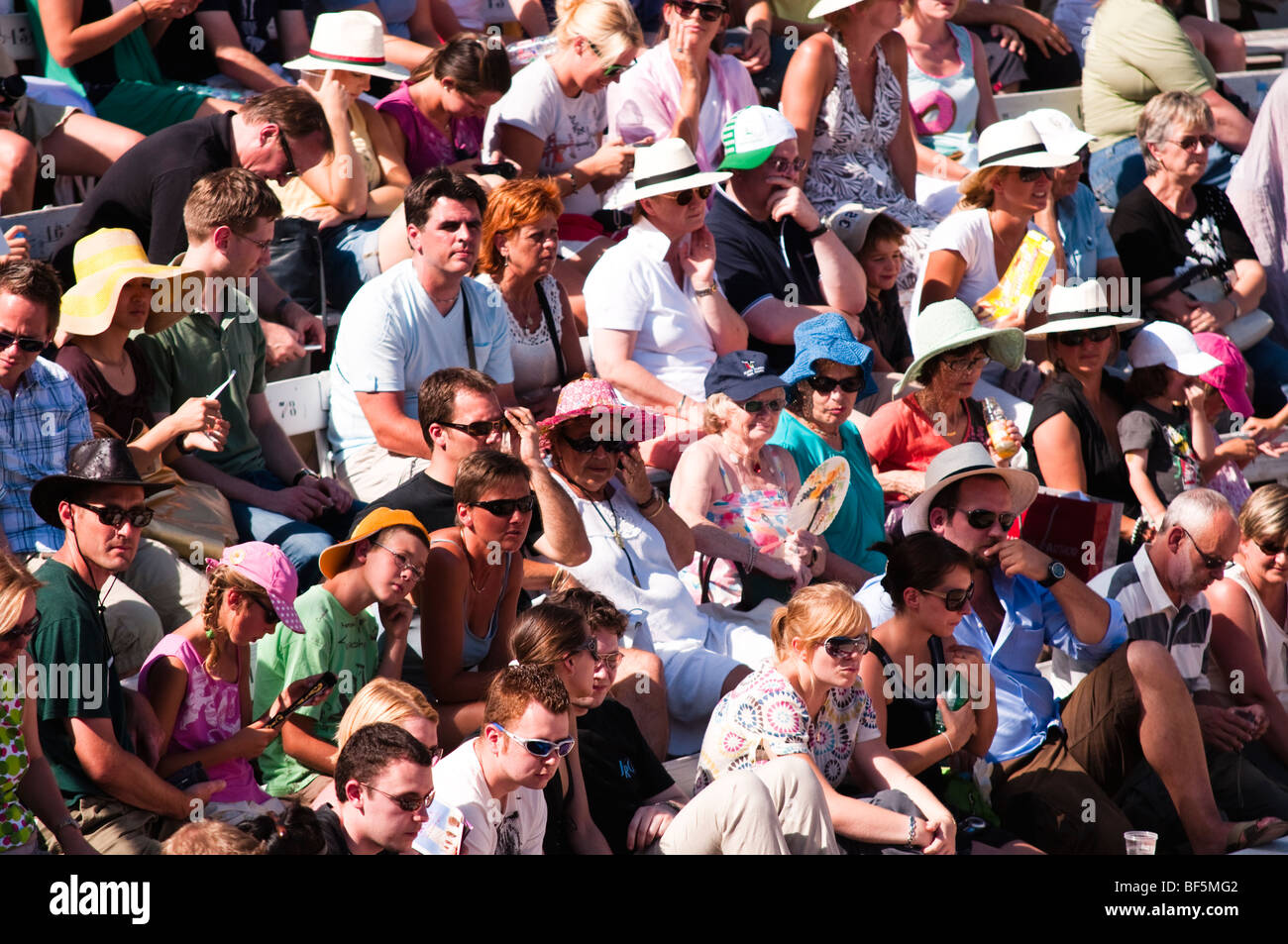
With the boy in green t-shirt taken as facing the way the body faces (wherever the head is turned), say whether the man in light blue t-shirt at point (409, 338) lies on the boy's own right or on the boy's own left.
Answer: on the boy's own left

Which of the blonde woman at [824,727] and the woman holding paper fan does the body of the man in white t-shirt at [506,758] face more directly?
the blonde woman

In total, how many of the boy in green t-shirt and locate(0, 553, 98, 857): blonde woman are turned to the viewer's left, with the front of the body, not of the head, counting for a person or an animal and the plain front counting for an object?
0

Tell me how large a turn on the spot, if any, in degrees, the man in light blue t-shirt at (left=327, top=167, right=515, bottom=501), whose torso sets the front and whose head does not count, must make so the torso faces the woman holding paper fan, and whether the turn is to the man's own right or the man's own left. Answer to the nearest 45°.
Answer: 0° — they already face them

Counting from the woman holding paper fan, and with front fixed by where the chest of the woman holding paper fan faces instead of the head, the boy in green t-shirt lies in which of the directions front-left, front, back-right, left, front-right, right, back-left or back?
right

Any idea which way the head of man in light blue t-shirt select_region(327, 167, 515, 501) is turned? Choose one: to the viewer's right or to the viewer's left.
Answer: to the viewer's right

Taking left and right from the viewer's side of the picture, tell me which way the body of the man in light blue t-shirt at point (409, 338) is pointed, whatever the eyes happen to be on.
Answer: facing the viewer and to the right of the viewer

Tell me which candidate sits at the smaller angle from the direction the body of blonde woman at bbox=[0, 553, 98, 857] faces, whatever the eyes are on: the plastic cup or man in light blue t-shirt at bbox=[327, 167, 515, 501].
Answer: the plastic cup
